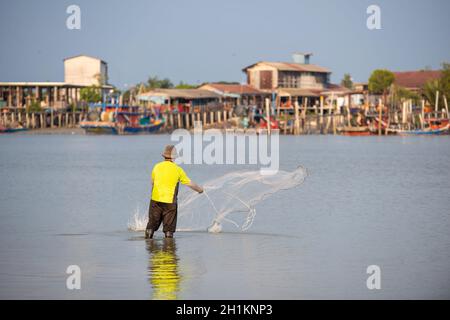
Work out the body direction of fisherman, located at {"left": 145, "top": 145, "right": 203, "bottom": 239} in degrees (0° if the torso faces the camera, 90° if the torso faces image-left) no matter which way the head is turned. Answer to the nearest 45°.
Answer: approximately 225°
